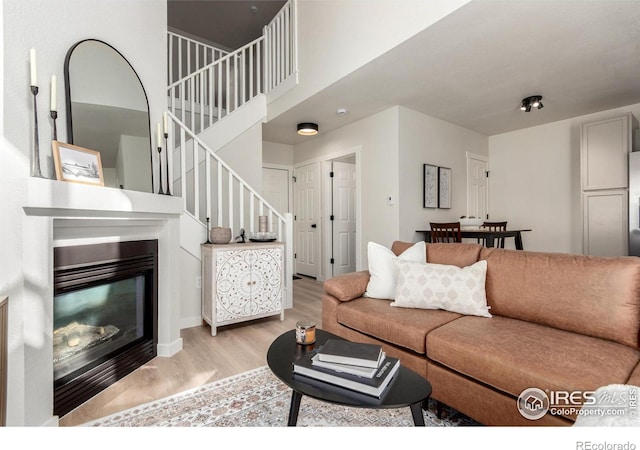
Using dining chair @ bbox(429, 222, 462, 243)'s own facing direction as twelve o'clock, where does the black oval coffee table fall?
The black oval coffee table is roughly at 6 o'clock from the dining chair.

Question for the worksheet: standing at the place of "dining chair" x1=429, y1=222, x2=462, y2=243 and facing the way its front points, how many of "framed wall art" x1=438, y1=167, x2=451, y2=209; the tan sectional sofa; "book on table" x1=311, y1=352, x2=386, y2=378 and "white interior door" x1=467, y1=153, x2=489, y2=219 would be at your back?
2

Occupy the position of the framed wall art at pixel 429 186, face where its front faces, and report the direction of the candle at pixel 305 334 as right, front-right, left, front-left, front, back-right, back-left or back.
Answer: front-right

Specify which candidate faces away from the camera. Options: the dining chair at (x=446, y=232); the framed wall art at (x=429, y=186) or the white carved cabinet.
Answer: the dining chair

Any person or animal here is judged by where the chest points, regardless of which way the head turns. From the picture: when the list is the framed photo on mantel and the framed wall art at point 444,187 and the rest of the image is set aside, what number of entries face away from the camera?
0

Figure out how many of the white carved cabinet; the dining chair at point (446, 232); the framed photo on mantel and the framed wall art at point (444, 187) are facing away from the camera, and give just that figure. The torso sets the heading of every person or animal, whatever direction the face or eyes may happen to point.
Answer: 1

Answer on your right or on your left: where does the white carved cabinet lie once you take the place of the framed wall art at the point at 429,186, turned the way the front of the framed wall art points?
on your right

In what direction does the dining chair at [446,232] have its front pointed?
away from the camera

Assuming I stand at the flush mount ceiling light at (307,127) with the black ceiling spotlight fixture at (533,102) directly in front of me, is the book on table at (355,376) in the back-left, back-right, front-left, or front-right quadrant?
front-right

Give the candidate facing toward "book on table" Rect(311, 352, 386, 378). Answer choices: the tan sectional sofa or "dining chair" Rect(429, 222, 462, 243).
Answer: the tan sectional sofa

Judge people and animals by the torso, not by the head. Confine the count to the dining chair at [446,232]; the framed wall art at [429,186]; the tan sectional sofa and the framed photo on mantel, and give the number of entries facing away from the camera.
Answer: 1

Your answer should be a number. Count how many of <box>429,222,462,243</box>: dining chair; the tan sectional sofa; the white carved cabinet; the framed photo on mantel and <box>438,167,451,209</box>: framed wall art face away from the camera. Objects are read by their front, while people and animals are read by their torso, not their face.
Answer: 1

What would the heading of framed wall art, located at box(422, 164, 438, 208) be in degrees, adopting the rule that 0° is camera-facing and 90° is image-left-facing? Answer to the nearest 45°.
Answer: approximately 315°

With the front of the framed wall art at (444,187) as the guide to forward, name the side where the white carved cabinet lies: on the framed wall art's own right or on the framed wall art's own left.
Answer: on the framed wall art's own right

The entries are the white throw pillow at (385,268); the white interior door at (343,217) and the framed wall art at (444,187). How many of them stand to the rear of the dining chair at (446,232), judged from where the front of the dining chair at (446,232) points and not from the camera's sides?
1

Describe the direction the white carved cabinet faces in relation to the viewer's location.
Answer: facing the viewer and to the right of the viewer

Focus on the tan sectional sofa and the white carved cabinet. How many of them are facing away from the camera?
0

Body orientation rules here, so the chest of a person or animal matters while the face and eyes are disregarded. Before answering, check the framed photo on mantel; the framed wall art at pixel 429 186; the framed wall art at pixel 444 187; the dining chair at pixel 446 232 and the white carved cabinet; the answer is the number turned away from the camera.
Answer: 1

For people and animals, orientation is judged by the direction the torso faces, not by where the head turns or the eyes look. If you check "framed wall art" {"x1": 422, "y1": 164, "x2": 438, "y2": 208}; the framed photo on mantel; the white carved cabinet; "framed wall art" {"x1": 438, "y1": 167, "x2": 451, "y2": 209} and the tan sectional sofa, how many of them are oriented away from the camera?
0

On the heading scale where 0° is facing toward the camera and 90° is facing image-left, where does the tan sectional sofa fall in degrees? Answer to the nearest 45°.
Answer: approximately 45°
